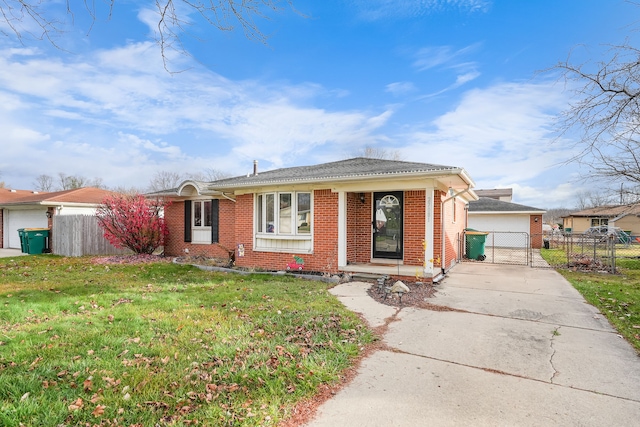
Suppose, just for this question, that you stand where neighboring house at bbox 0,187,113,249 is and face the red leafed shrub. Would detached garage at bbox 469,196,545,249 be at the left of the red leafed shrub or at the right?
left

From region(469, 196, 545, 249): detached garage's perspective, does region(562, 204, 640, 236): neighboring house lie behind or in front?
behind

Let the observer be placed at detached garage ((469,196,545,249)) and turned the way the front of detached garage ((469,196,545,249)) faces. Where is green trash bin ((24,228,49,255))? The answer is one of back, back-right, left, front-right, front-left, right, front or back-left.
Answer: front-right

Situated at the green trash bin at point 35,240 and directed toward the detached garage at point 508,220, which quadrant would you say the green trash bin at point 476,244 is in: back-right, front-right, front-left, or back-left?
front-right

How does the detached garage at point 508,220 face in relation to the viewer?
toward the camera

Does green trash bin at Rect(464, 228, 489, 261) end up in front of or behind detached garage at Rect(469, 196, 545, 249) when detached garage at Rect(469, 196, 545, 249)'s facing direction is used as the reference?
in front

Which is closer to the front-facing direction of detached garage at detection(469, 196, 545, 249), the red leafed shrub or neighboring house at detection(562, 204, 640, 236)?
the red leafed shrub

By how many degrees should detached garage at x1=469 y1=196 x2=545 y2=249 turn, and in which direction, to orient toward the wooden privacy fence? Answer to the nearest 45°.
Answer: approximately 45° to its right

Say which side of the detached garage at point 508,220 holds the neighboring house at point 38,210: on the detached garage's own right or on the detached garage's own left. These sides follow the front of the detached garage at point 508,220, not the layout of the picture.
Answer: on the detached garage's own right

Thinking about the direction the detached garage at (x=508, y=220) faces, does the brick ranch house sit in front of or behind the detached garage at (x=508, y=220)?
in front

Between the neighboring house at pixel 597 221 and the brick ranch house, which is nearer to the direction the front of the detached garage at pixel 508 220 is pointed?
the brick ranch house
